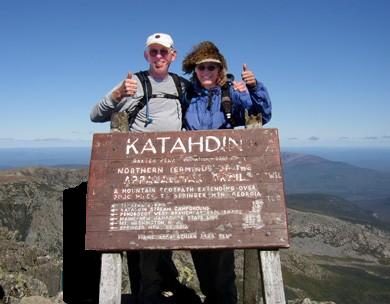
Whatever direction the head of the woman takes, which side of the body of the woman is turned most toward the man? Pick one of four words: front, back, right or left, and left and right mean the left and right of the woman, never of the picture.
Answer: right

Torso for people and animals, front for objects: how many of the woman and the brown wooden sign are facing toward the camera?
2

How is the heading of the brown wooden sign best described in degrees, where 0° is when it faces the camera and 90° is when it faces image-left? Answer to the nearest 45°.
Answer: approximately 0°
